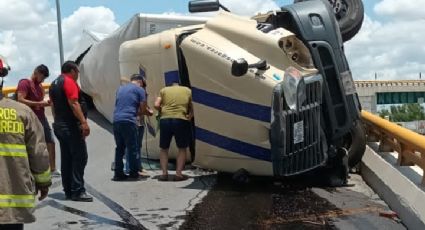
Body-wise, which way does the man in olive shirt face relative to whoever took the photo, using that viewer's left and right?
facing away from the viewer

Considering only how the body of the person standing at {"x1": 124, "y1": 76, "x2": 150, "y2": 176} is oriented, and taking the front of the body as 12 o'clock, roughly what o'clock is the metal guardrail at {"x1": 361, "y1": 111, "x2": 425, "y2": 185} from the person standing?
The metal guardrail is roughly at 1 o'clock from the person standing.

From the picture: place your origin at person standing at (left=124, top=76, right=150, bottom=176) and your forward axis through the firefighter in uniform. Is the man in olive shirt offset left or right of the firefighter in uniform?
left

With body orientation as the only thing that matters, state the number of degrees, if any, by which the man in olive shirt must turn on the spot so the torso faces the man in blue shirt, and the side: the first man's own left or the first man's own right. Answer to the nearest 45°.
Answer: approximately 90° to the first man's own left

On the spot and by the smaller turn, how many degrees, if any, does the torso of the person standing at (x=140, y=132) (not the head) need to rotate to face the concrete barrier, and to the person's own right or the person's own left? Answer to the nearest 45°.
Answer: approximately 45° to the person's own right

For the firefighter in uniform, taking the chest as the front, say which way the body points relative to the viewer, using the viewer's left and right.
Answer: facing away from the viewer

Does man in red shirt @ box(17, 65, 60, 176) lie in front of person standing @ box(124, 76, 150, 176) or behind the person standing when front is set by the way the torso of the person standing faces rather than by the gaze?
behind

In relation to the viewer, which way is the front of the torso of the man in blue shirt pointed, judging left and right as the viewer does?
facing away from the viewer and to the right of the viewer

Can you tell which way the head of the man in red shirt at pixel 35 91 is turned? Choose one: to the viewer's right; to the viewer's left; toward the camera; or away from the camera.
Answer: to the viewer's right

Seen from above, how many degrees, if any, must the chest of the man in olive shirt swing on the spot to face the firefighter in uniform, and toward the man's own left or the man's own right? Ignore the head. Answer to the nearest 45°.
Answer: approximately 180°
